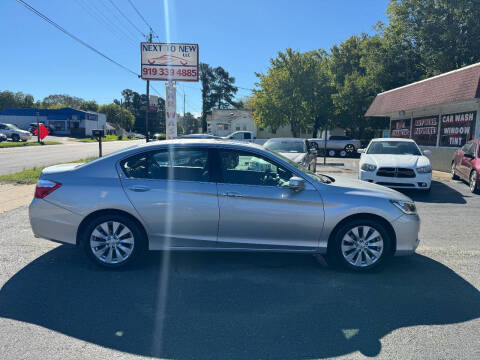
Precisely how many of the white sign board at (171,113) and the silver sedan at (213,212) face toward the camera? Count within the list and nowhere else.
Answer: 1

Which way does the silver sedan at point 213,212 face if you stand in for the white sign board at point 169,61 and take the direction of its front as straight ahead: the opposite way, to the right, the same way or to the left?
to the left

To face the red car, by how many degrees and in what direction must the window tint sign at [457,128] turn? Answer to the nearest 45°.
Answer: approximately 45° to its left

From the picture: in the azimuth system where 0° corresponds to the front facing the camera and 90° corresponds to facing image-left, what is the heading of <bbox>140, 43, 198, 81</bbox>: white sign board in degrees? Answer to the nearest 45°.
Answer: approximately 0°

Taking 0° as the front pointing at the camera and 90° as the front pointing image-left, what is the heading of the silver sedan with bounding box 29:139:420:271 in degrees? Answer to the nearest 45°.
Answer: approximately 270°

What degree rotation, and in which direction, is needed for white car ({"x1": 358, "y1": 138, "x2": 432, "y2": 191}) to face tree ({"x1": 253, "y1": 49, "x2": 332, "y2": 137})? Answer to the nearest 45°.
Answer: approximately 180°

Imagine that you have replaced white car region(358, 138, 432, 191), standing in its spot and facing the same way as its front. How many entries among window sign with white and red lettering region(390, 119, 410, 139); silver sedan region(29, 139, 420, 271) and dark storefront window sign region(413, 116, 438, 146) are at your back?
2

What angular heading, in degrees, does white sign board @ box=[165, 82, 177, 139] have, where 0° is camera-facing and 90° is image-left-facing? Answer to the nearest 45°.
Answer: approximately 0°

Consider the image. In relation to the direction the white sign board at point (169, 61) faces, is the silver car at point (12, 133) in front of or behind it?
behind

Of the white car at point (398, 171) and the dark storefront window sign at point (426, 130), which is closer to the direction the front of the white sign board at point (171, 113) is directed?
the white car
